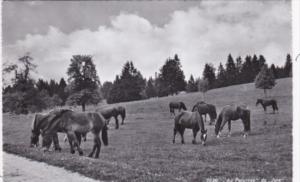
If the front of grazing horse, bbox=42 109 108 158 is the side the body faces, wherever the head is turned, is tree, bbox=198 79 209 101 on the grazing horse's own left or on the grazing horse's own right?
on the grazing horse's own right

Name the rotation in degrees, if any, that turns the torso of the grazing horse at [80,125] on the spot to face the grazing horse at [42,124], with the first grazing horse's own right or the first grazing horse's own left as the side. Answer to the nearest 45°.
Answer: approximately 45° to the first grazing horse's own right

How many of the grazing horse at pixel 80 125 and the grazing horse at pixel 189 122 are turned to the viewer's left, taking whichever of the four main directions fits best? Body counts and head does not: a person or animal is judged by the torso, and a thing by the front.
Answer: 1

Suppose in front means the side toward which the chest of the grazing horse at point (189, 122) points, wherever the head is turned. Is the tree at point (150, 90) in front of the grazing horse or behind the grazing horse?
behind

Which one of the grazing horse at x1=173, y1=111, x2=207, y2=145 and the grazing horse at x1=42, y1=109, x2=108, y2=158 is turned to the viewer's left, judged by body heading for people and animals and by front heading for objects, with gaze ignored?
the grazing horse at x1=42, y1=109, x2=108, y2=158

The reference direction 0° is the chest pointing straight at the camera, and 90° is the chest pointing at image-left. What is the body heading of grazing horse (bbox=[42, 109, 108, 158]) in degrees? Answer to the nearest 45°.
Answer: approximately 90°

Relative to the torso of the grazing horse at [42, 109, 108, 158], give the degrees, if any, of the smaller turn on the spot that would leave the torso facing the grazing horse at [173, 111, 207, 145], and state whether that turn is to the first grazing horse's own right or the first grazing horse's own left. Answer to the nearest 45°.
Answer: approximately 135° to the first grazing horse's own right

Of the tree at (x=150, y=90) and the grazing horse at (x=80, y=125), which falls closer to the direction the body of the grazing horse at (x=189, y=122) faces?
the grazing horse
